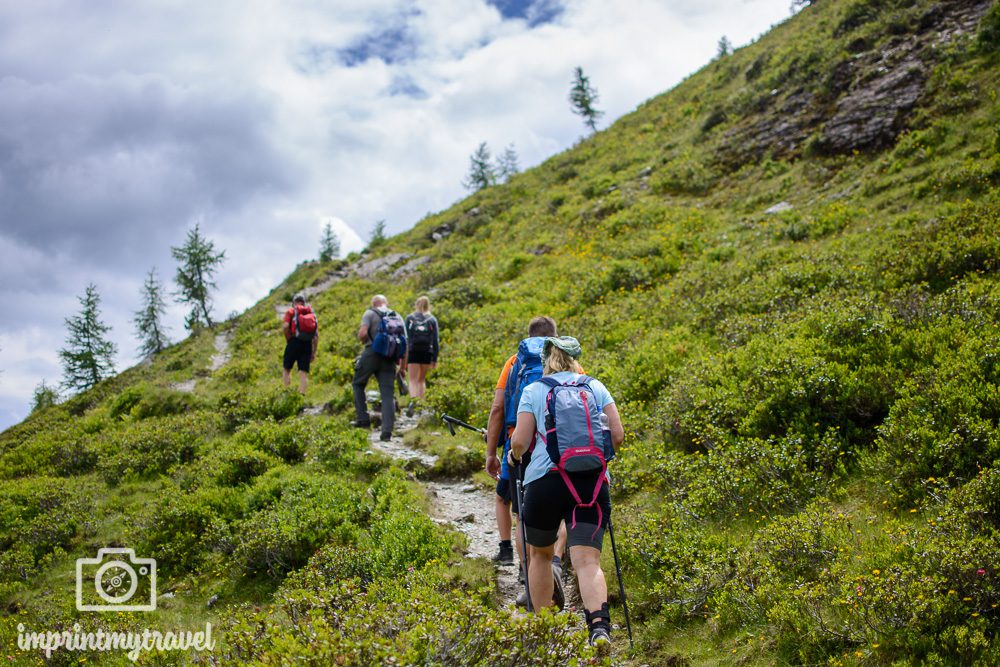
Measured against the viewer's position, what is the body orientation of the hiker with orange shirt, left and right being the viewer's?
facing away from the viewer and to the left of the viewer

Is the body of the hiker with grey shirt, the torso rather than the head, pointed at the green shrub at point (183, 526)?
no

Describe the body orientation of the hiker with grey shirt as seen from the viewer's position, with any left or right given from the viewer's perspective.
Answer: facing away from the viewer and to the left of the viewer

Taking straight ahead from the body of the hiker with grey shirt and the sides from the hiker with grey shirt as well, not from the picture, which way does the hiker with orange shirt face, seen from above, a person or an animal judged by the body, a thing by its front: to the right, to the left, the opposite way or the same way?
the same way

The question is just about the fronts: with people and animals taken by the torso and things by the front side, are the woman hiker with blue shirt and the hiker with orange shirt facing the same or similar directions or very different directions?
same or similar directions

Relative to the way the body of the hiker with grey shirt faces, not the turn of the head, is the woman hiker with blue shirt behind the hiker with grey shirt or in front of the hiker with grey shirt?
behind

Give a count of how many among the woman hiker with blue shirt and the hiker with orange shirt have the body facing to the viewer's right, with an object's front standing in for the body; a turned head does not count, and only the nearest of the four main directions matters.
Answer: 0

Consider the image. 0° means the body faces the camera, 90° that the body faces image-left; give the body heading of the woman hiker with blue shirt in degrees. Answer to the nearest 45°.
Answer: approximately 135°

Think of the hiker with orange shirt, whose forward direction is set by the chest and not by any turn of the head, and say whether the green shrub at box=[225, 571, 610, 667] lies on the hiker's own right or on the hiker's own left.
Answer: on the hiker's own left

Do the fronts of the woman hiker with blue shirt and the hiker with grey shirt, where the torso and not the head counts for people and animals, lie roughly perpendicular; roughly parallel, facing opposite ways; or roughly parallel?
roughly parallel

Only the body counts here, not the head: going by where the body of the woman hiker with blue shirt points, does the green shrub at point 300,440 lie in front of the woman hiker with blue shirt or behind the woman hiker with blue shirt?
in front

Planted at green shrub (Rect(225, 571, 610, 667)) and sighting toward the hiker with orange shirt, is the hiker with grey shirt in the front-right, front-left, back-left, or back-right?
front-left

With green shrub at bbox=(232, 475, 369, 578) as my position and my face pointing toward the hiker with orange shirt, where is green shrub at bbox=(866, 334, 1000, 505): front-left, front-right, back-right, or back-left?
front-left
